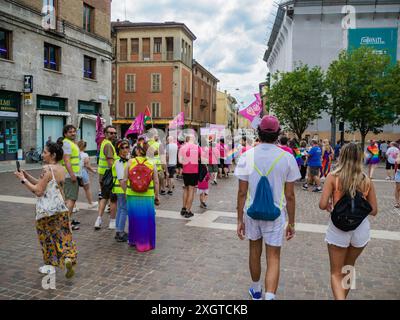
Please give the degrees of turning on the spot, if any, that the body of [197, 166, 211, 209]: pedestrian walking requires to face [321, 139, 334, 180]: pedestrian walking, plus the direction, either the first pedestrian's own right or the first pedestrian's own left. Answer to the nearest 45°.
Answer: approximately 45° to the first pedestrian's own right

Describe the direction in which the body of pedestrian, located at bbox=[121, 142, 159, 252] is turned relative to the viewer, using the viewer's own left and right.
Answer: facing away from the viewer

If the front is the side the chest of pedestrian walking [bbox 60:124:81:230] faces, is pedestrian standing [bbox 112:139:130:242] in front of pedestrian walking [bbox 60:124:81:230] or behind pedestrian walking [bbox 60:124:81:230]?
in front

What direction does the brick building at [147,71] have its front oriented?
toward the camera

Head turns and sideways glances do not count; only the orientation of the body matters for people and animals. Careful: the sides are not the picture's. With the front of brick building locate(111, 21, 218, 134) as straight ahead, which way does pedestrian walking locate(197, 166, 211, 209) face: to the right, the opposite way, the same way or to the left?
the opposite way

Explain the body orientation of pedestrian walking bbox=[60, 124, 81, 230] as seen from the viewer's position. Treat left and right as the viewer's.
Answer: facing the viewer and to the right of the viewer

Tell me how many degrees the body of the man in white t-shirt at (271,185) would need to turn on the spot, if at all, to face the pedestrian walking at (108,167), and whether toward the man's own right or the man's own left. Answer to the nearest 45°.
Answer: approximately 45° to the man's own left

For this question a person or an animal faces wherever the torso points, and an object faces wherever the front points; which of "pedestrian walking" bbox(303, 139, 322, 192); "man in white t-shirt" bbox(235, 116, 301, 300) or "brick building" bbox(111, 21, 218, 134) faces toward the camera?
the brick building

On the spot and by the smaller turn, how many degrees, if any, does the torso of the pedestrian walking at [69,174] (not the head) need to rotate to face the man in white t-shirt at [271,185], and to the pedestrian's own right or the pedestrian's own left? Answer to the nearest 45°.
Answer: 0° — they already face them

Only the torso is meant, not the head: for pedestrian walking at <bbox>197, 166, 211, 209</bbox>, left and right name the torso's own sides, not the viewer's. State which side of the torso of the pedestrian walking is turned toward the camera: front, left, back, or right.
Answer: back

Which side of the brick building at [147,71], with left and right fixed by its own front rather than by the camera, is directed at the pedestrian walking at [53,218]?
front

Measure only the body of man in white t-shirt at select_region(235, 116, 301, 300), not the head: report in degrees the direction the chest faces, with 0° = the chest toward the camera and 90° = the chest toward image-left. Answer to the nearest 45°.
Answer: approximately 180°

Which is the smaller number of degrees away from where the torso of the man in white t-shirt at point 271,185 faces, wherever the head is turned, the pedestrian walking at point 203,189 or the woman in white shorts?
the pedestrian walking

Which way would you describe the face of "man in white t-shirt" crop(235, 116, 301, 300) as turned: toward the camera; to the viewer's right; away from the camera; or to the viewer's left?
away from the camera

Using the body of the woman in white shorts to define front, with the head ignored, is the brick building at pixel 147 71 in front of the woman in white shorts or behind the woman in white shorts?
in front
